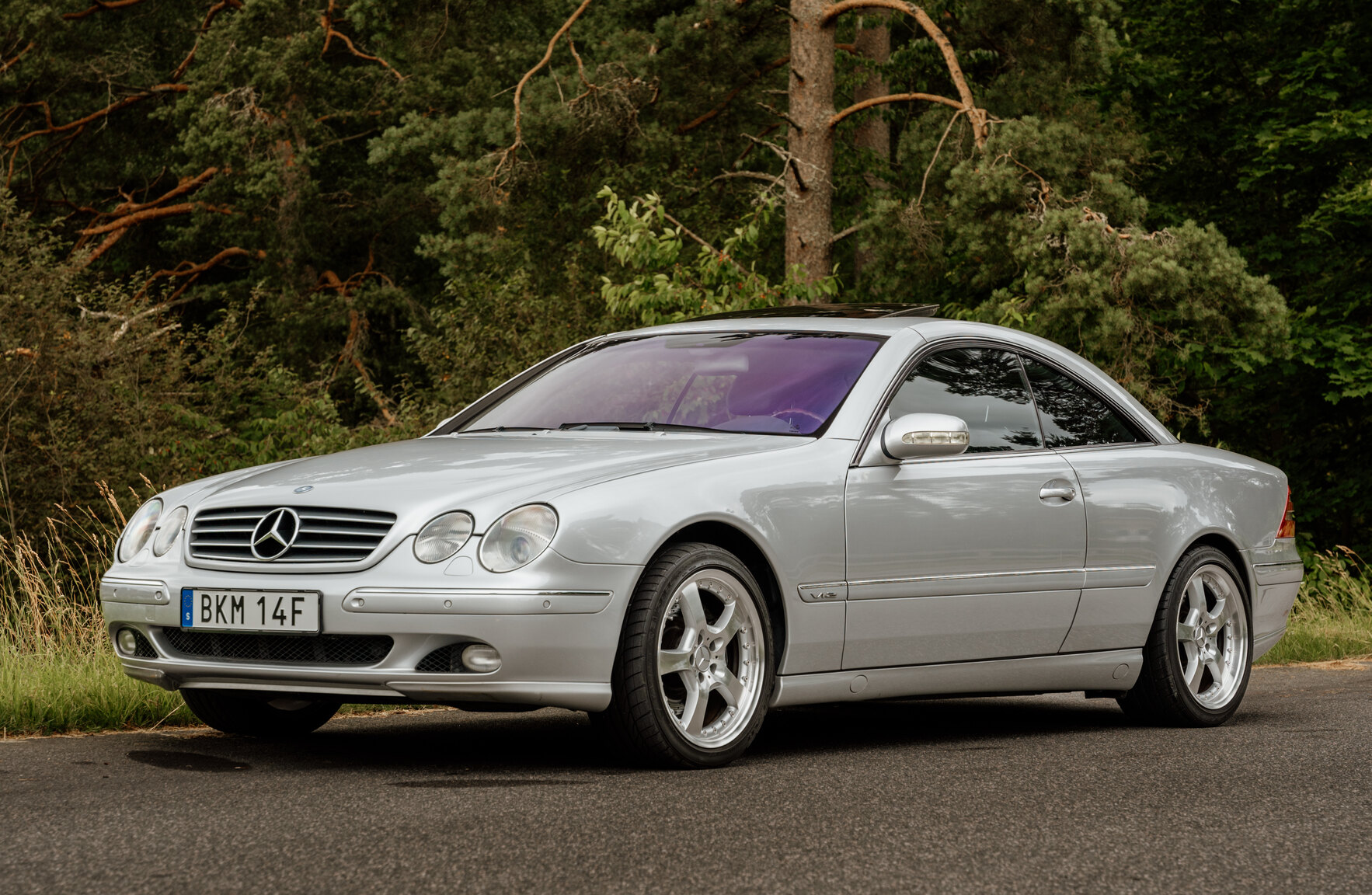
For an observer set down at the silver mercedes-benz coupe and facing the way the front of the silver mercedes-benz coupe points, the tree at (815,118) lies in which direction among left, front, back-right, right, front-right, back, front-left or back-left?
back-right

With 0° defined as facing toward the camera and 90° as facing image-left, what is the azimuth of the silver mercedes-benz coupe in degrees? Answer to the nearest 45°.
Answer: approximately 45°
